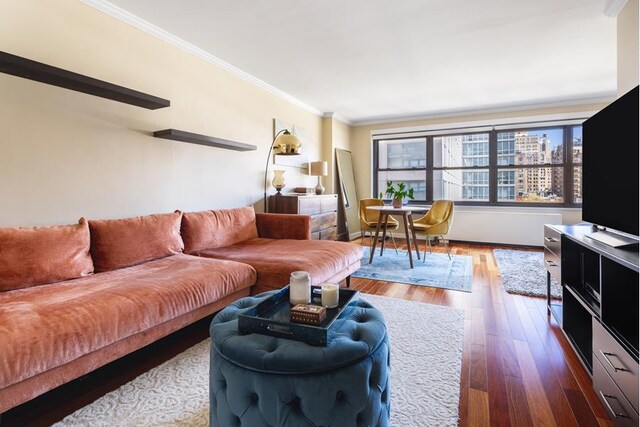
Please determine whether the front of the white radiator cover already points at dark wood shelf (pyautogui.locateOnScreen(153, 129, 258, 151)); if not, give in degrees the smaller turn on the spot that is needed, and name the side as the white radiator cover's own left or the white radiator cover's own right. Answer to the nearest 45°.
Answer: approximately 45° to the white radiator cover's own right

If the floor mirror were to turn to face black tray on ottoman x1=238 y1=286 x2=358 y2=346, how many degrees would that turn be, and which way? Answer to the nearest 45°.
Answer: approximately 45° to its right

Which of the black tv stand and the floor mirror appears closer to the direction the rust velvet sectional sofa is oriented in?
the black tv stand

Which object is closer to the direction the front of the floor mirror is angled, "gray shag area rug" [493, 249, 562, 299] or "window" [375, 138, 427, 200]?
the gray shag area rug

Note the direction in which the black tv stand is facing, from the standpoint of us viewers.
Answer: facing to the left of the viewer

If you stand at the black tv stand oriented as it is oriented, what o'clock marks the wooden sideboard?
The wooden sideboard is roughly at 1 o'clock from the black tv stand.

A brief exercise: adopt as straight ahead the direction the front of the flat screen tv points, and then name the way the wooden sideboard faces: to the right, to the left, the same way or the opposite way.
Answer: the opposite way

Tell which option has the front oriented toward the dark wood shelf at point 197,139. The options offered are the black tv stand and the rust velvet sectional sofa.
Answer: the black tv stand

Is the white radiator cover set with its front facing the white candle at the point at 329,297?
yes

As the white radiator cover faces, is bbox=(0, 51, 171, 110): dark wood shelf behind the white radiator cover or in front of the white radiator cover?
in front

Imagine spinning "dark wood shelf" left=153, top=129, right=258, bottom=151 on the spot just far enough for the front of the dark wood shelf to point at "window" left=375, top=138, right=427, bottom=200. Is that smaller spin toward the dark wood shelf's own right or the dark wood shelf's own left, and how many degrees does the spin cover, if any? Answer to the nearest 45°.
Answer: approximately 90° to the dark wood shelf's own left
